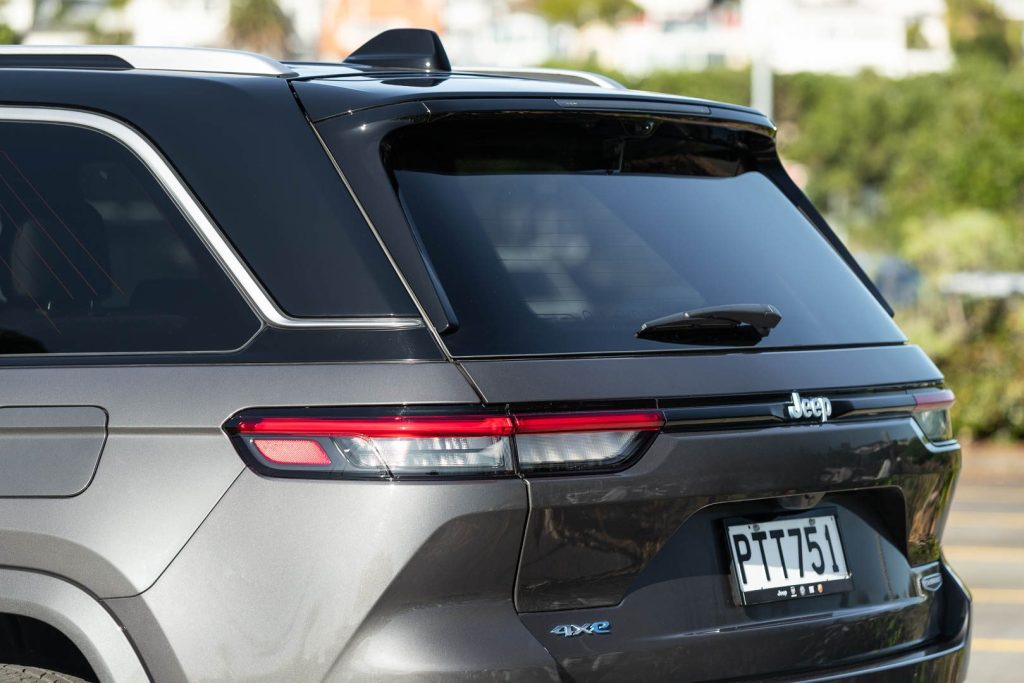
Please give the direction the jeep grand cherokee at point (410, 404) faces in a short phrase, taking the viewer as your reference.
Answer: facing away from the viewer and to the left of the viewer
